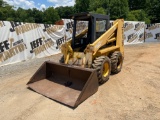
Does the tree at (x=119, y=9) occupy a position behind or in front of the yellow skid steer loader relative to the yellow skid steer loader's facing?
behind

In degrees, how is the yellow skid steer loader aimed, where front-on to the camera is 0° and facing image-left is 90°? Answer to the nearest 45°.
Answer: approximately 45°
